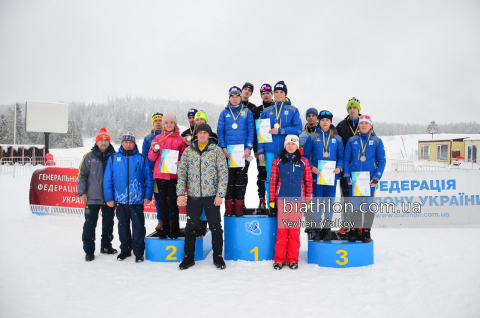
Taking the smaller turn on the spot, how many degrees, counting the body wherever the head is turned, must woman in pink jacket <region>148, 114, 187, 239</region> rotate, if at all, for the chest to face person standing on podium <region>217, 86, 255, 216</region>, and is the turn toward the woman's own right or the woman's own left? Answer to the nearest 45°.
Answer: approximately 90° to the woman's own left

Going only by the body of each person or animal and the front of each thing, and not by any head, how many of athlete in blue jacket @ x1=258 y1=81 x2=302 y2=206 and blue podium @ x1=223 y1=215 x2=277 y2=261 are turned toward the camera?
2

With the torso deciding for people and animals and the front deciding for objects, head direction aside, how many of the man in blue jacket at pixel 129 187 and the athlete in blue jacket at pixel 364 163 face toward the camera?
2

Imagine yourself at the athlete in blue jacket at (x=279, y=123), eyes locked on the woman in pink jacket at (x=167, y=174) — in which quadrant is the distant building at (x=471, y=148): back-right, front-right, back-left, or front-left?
back-right

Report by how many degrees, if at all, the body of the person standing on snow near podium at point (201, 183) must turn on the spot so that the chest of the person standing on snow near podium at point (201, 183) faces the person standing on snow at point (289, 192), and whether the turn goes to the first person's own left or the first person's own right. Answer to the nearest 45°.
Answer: approximately 90° to the first person's own left

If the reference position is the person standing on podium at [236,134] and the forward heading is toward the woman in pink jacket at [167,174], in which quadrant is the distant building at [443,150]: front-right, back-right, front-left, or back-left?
back-right
